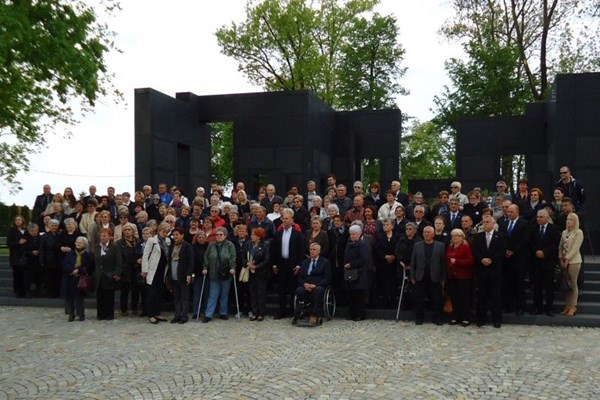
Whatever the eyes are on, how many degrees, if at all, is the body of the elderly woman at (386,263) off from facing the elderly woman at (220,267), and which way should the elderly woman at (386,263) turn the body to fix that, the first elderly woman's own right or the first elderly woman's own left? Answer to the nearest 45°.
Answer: approximately 90° to the first elderly woman's own right

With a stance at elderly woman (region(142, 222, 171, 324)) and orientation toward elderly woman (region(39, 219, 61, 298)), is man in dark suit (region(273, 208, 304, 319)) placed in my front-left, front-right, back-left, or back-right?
back-right

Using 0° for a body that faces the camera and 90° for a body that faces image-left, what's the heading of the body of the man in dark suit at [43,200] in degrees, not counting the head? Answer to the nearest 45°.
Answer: approximately 315°

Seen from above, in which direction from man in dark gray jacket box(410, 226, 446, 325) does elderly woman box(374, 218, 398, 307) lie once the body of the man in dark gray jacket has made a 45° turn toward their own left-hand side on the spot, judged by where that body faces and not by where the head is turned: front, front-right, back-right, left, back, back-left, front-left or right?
back

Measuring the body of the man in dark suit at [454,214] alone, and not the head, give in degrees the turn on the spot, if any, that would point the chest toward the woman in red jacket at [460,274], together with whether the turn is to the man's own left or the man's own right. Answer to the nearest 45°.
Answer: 0° — they already face them

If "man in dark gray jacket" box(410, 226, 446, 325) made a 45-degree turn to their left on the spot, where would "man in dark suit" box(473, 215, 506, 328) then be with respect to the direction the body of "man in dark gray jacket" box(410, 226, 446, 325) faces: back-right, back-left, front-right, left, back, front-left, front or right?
front-left

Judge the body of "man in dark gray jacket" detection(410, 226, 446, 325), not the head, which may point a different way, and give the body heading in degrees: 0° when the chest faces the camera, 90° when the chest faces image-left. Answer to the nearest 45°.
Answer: approximately 0°

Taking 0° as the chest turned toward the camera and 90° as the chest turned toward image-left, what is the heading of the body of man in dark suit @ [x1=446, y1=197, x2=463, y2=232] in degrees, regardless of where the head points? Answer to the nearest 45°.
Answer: approximately 0°

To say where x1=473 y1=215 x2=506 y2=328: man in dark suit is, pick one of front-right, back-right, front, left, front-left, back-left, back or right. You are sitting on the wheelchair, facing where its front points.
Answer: back-left

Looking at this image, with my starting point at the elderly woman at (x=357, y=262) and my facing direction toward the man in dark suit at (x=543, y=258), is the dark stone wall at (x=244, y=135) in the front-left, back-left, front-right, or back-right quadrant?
back-left

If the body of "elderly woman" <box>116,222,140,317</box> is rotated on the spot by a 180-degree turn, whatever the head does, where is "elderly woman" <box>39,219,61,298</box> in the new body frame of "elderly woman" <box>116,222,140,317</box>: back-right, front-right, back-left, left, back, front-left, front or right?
front-left

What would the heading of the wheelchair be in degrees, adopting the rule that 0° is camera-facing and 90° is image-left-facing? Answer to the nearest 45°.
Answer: approximately 45°
